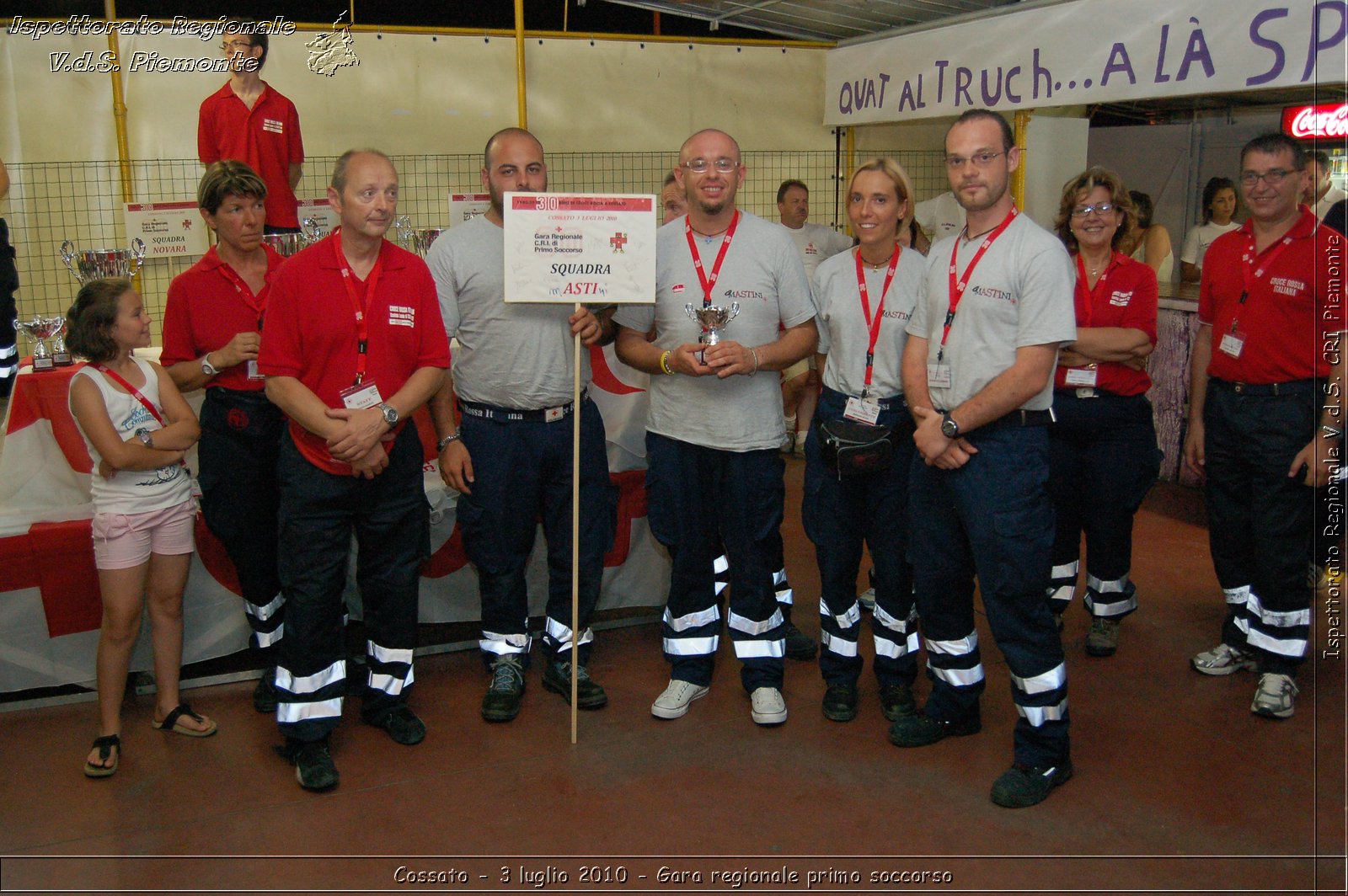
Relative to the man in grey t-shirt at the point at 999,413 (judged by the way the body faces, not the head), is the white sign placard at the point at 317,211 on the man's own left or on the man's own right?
on the man's own right

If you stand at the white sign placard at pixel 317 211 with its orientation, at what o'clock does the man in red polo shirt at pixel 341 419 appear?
The man in red polo shirt is roughly at 12 o'clock from the white sign placard.

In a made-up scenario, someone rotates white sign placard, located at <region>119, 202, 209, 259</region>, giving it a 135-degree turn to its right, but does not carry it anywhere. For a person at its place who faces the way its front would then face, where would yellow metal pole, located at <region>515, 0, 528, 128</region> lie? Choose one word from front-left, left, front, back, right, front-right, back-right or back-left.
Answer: back-right

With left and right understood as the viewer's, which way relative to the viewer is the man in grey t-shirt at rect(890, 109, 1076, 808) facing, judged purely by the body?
facing the viewer and to the left of the viewer

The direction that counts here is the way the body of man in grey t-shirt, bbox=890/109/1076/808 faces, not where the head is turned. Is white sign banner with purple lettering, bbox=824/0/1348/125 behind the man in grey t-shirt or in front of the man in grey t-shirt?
behind

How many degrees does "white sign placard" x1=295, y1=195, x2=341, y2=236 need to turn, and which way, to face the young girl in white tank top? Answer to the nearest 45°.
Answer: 0° — it already faces them

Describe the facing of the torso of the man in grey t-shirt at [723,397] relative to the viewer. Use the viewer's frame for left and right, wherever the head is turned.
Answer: facing the viewer

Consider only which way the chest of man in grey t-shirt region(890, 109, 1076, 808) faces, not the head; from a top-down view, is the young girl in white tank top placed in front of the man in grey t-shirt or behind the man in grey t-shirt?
in front

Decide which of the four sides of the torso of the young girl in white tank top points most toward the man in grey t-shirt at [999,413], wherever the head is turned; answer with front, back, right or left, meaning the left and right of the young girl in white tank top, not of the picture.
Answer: front
